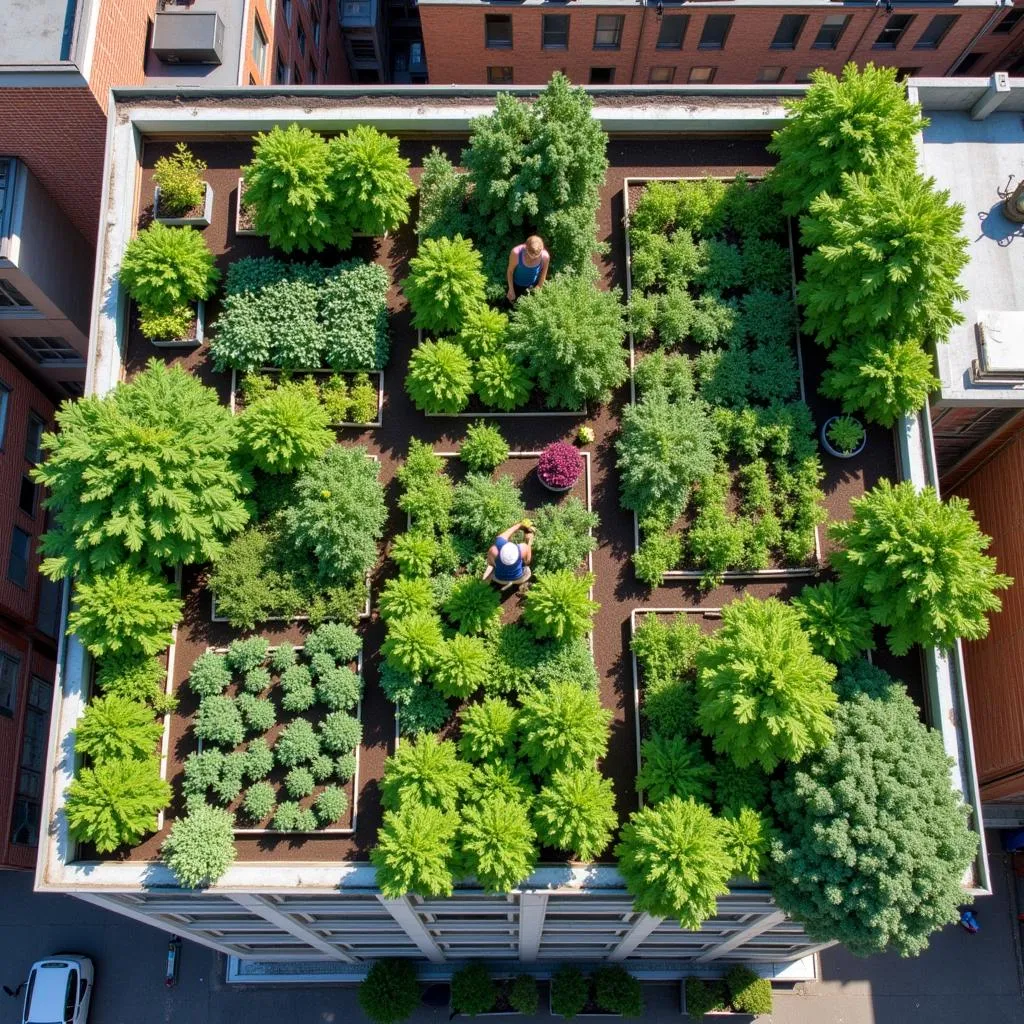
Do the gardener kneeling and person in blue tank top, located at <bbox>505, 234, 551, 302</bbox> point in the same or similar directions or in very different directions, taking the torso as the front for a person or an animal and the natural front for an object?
very different directions

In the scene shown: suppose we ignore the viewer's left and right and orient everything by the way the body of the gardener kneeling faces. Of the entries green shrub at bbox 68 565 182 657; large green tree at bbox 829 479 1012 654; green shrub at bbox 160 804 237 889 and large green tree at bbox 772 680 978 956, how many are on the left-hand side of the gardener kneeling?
2

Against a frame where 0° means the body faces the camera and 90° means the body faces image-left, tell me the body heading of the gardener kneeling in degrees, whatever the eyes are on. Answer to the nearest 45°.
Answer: approximately 180°

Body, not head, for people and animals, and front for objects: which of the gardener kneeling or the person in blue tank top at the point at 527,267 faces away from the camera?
the gardener kneeling

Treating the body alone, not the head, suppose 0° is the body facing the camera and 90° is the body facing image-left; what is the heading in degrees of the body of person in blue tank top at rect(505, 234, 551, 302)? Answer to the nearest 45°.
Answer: approximately 0°
